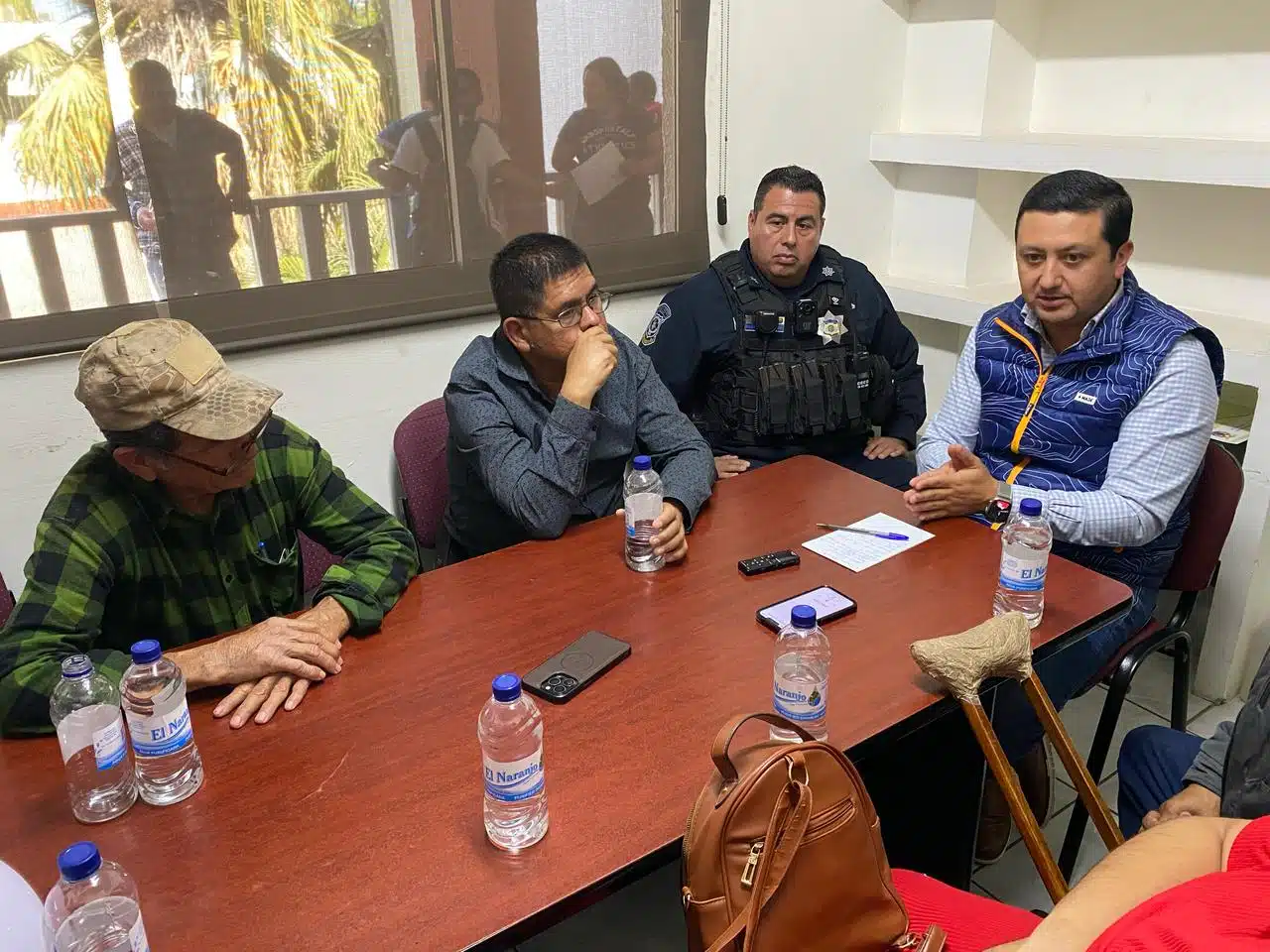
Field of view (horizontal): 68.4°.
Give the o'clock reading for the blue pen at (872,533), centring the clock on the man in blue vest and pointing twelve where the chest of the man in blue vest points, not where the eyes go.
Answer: The blue pen is roughly at 12 o'clock from the man in blue vest.

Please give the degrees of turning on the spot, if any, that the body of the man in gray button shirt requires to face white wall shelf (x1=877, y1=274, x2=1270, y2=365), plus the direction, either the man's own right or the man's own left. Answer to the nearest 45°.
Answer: approximately 90° to the man's own left

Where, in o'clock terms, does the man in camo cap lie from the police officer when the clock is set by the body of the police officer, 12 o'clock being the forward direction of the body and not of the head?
The man in camo cap is roughly at 1 o'clock from the police officer.

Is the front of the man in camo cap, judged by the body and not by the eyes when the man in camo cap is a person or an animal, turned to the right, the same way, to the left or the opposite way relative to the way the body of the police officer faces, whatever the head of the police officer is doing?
to the left

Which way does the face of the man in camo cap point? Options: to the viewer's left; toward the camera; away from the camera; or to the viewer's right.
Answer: to the viewer's right

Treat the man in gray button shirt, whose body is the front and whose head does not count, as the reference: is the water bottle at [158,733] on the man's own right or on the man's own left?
on the man's own right

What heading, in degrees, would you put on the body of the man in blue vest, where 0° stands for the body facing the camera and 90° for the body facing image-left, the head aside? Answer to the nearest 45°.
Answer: approximately 45°

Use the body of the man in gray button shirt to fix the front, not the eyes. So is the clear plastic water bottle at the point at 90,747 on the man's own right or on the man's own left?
on the man's own right

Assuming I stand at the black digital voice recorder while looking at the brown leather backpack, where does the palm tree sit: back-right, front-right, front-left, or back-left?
back-right

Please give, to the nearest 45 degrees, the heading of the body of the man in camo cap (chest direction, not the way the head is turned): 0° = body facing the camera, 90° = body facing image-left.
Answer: approximately 315°
